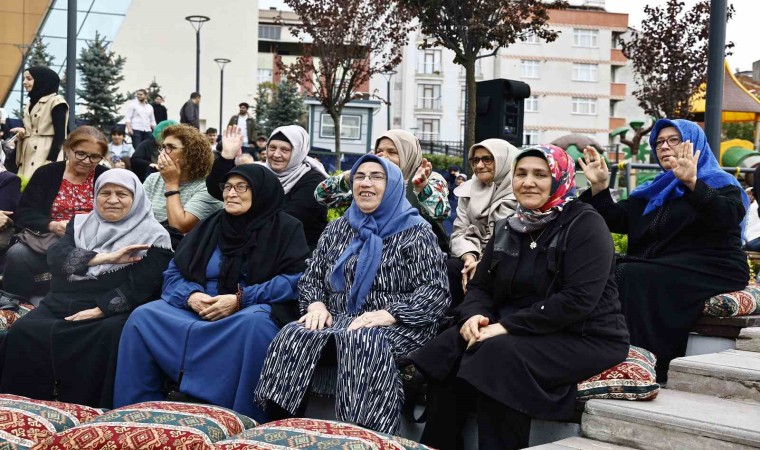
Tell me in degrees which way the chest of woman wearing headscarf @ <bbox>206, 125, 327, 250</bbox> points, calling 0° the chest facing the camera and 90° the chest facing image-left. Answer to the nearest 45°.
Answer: approximately 45°

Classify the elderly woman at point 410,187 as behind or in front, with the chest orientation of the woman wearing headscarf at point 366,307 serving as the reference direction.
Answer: behind

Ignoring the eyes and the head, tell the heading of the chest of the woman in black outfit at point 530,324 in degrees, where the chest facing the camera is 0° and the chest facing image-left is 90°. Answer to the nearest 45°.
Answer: approximately 45°

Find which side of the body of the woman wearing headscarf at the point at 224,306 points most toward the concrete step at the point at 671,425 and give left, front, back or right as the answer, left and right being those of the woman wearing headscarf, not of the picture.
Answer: left

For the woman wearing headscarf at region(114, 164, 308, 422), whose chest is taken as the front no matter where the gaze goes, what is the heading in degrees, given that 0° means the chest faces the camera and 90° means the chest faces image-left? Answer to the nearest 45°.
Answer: approximately 45°

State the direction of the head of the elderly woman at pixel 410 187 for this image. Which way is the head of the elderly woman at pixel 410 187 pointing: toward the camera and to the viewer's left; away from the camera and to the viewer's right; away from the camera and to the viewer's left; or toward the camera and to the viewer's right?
toward the camera and to the viewer's left

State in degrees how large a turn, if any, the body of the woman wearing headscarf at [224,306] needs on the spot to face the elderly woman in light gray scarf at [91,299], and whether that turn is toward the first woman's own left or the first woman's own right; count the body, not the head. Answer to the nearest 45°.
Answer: approximately 90° to the first woman's own right

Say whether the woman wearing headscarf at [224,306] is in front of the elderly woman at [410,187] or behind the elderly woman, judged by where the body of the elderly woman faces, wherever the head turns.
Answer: in front
